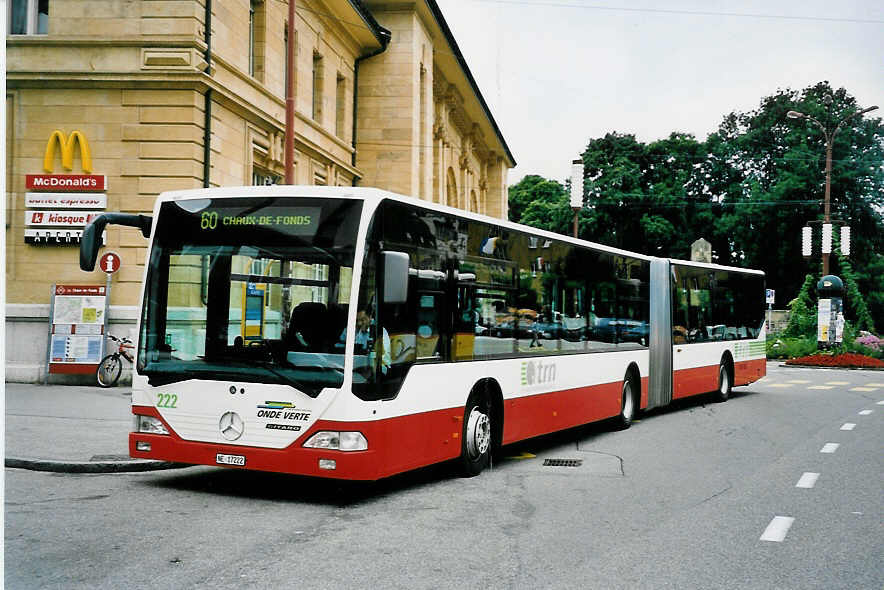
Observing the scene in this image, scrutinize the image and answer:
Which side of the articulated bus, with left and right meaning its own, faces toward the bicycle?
right

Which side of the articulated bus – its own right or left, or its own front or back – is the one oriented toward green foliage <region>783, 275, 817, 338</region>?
back

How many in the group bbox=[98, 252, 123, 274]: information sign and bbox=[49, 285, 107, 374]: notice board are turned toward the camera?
2

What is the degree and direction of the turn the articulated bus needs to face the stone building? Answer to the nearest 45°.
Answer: approximately 90° to its right

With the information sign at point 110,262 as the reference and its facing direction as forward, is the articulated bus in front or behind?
in front

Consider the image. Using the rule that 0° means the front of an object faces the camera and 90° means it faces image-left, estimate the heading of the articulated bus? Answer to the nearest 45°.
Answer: approximately 45°
